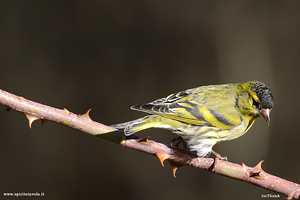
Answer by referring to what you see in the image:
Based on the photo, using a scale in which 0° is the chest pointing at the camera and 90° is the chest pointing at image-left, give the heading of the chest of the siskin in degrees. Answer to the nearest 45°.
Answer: approximately 270°
